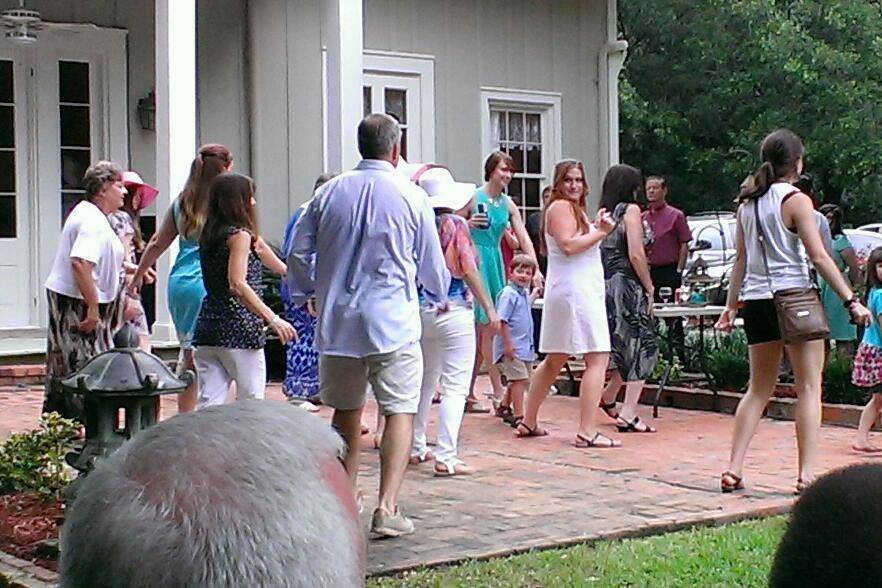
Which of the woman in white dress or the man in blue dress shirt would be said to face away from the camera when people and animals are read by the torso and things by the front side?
the man in blue dress shirt

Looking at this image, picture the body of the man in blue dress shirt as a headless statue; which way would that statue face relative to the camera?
away from the camera

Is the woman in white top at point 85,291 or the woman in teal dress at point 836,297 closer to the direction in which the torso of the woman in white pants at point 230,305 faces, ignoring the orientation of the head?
the woman in teal dress

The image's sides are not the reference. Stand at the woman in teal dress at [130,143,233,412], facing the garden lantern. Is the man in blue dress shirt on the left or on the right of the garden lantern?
left

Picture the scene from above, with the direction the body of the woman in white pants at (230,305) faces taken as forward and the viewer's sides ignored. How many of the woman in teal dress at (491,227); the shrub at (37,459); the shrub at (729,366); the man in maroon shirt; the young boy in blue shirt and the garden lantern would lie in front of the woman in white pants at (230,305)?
4

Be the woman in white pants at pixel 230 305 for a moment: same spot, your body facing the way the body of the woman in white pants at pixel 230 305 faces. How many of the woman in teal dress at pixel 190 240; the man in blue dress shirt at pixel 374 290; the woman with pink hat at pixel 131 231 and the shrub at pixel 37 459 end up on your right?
1

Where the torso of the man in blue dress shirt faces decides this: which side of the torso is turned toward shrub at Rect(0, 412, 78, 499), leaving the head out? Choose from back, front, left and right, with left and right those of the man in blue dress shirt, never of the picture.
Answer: left

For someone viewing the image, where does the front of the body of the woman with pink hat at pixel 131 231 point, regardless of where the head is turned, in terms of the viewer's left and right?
facing to the right of the viewer
